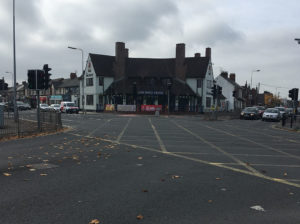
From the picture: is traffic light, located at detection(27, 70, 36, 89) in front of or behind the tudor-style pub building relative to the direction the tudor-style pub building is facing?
in front

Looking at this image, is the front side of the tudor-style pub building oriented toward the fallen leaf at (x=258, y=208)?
yes

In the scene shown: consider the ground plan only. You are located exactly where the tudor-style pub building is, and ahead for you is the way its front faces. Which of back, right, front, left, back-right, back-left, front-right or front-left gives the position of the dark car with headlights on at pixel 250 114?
front-left

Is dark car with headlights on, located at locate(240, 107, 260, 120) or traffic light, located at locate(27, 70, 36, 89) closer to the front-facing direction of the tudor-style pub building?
the traffic light

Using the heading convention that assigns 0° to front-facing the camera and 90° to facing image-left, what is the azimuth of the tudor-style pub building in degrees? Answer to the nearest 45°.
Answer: approximately 0°

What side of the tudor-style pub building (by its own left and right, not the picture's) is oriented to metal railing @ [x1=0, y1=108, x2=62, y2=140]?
front
